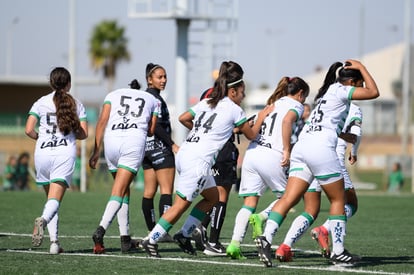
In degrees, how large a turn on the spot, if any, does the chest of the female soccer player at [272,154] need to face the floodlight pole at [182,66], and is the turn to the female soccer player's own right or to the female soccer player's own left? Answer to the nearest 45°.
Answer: approximately 45° to the female soccer player's own left

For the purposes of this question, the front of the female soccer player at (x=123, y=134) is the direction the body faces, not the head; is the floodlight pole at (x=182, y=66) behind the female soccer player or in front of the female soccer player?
in front

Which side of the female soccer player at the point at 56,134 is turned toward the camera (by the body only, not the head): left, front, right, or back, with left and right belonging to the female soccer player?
back

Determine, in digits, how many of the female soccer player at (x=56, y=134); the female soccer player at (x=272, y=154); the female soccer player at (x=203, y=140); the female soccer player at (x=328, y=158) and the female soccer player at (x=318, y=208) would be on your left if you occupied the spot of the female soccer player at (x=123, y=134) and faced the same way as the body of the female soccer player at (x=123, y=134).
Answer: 1

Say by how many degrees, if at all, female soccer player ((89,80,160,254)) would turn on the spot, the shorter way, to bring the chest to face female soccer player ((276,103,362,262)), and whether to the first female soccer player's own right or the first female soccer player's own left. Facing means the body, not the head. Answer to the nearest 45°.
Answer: approximately 90° to the first female soccer player's own right

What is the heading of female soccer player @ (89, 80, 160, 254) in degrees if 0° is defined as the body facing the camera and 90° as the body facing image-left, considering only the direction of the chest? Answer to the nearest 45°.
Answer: approximately 180°

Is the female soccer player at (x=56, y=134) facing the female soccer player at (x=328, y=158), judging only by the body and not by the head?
no

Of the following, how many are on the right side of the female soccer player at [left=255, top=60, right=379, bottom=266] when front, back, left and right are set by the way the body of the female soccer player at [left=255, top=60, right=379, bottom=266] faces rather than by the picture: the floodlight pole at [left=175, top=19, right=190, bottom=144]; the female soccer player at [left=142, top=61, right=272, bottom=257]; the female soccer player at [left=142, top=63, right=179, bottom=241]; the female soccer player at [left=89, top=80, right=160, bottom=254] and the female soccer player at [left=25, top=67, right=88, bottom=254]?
0

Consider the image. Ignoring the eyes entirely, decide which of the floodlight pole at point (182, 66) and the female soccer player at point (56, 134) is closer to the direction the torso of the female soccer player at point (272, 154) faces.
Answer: the floodlight pole

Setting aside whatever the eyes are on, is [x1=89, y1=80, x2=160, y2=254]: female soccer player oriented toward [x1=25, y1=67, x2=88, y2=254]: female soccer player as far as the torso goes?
no

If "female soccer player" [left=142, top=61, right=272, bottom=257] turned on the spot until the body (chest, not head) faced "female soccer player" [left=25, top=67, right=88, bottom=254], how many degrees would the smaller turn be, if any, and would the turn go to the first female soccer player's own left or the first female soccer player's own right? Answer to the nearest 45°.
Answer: approximately 135° to the first female soccer player's own left

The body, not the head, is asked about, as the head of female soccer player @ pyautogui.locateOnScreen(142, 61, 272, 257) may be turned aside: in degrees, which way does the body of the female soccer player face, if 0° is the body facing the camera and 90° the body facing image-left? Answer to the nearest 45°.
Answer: approximately 225°

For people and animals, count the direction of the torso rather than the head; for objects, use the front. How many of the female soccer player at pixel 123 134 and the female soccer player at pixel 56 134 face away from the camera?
2

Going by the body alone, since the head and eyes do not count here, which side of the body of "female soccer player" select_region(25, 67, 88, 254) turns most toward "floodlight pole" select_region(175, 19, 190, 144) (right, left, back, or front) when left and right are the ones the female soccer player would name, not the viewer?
front

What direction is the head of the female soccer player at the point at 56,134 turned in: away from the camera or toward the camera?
away from the camera

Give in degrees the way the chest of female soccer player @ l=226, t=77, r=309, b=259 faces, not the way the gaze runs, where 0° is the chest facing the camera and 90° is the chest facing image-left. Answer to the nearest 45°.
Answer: approximately 225°

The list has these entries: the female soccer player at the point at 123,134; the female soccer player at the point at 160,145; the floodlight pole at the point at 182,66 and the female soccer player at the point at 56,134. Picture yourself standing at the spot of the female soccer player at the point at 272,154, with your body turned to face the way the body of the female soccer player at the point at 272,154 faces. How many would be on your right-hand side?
0

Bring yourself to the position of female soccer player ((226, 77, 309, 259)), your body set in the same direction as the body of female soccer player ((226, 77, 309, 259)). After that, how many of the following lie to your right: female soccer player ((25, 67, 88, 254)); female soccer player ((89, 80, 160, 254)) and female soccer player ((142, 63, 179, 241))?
0
